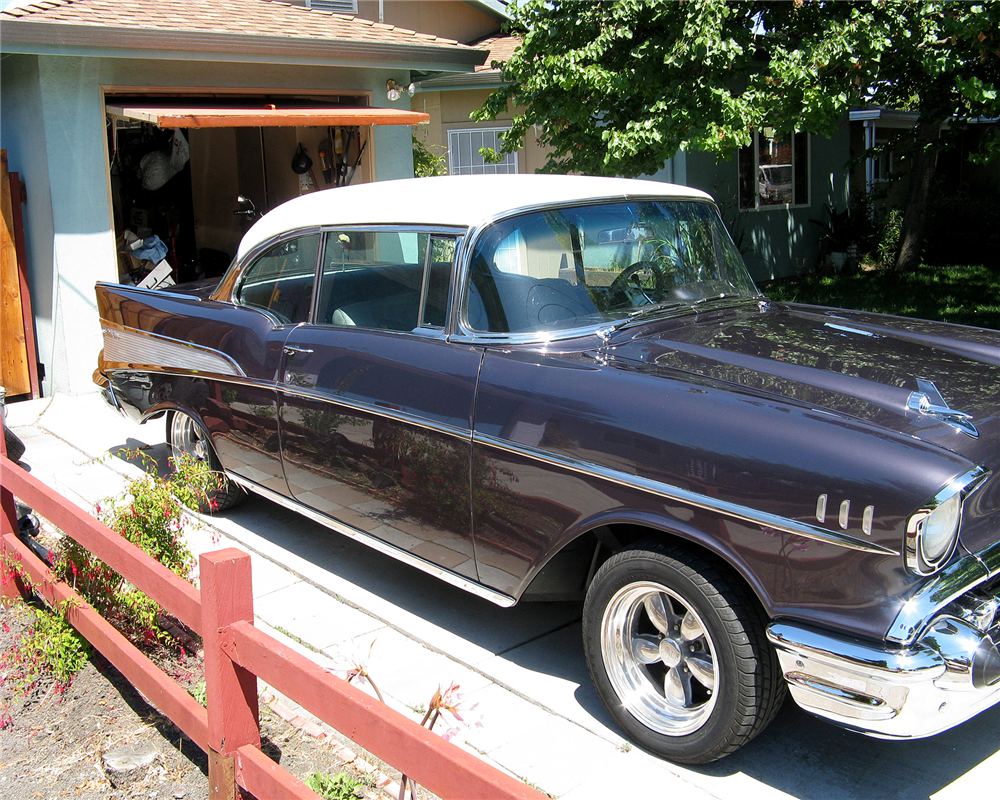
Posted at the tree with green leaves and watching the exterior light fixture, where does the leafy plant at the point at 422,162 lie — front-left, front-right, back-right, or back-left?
front-right

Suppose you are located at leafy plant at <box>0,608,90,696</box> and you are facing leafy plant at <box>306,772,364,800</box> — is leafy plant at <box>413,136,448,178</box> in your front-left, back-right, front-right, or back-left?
back-left

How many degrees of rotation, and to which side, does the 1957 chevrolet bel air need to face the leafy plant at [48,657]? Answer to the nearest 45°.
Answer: approximately 135° to its right

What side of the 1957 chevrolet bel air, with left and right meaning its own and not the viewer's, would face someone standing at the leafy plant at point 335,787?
right

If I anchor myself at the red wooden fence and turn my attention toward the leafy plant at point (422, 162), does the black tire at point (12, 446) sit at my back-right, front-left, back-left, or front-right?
front-left

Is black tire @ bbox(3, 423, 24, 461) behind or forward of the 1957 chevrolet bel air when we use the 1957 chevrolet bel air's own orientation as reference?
behind

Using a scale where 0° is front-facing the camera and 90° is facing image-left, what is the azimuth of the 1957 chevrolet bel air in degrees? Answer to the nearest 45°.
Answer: approximately 315°

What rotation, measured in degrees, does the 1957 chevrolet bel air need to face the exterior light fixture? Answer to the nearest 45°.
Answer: approximately 135° to its left

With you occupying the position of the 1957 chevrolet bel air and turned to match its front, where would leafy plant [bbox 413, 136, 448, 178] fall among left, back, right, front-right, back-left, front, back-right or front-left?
back-left
